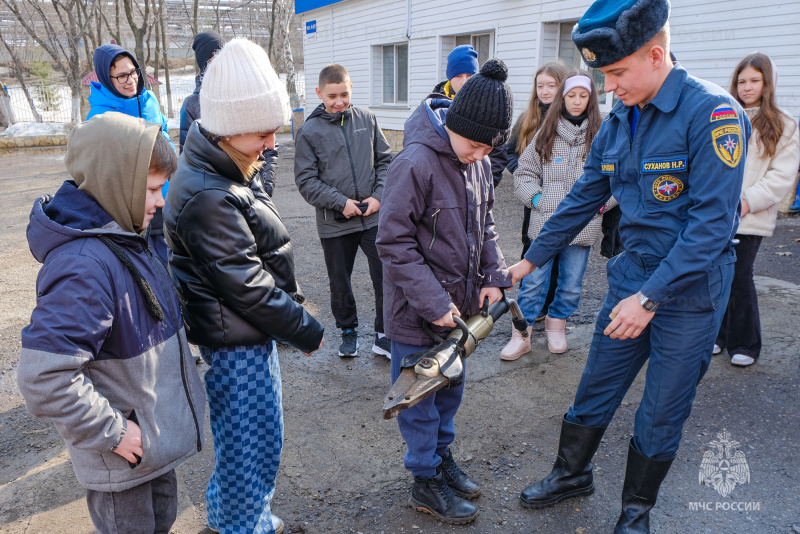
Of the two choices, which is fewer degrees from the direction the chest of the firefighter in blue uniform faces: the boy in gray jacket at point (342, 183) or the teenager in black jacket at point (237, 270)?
the teenager in black jacket

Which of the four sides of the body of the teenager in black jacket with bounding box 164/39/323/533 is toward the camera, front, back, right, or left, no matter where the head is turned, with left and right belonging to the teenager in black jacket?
right

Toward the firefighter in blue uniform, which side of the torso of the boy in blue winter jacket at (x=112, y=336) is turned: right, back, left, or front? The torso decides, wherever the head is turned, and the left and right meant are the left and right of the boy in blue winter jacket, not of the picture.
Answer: front

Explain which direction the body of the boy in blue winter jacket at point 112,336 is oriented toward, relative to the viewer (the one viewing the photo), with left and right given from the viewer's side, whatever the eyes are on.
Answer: facing to the right of the viewer

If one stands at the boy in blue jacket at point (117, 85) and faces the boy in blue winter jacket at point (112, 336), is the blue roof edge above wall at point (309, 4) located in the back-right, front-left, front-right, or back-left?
back-left

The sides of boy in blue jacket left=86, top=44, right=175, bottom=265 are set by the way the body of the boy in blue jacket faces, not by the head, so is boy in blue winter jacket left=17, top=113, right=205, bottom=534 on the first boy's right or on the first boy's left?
on the first boy's right

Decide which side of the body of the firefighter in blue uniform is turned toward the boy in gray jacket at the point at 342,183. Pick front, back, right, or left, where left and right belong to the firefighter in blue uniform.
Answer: right

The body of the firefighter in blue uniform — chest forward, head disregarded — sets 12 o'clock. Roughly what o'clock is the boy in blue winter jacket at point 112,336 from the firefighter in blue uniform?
The boy in blue winter jacket is roughly at 12 o'clock from the firefighter in blue uniform.

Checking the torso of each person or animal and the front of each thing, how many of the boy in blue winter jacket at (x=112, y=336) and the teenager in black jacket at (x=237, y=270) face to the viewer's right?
2

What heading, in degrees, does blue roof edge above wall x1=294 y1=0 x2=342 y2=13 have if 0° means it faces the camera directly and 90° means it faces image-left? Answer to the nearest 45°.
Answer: approximately 45°

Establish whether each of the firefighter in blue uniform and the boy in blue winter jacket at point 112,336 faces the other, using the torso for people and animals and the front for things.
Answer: yes

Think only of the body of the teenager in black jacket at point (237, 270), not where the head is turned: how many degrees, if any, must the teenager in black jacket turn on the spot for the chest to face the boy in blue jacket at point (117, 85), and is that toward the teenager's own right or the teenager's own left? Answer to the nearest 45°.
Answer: approximately 90° to the teenager's own left

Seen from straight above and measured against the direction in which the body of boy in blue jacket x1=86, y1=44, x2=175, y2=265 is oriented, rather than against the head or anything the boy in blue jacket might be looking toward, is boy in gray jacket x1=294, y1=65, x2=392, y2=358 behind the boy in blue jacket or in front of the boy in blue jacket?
in front

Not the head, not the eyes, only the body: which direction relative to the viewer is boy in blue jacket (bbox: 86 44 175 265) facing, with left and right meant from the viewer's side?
facing the viewer and to the right of the viewer

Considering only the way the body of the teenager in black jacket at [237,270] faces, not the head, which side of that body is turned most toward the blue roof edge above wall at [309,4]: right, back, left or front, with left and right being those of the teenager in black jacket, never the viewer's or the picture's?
left
